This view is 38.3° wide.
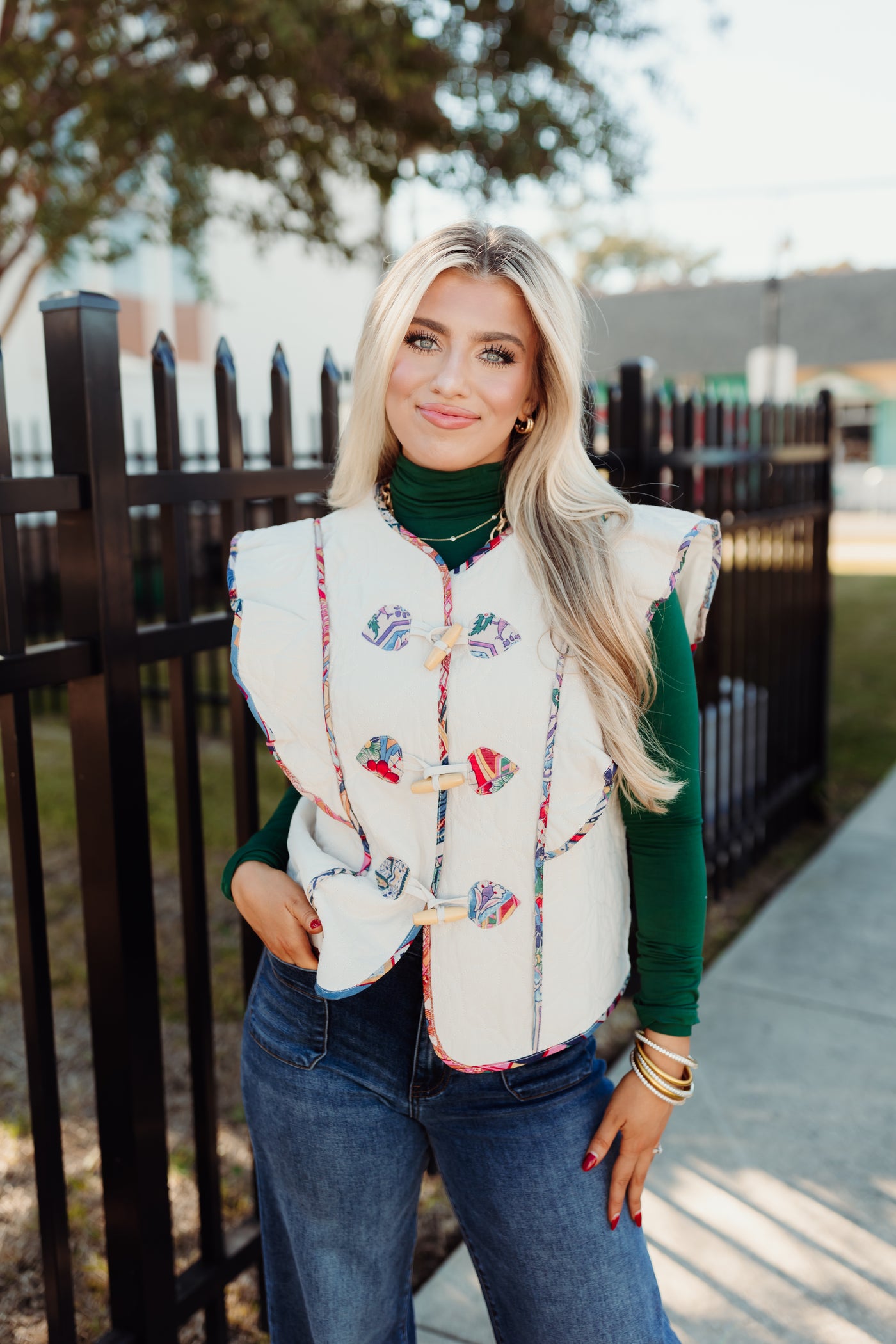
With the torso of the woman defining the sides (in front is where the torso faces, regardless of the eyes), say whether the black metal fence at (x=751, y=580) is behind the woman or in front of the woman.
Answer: behind

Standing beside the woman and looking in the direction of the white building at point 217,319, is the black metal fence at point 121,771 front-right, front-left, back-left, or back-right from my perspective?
front-left

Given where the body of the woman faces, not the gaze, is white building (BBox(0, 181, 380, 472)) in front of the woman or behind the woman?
behind

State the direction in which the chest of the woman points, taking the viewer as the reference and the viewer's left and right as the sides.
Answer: facing the viewer

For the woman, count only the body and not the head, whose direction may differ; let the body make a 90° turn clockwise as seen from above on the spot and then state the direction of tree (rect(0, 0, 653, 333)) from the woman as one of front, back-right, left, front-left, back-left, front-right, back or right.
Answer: right
